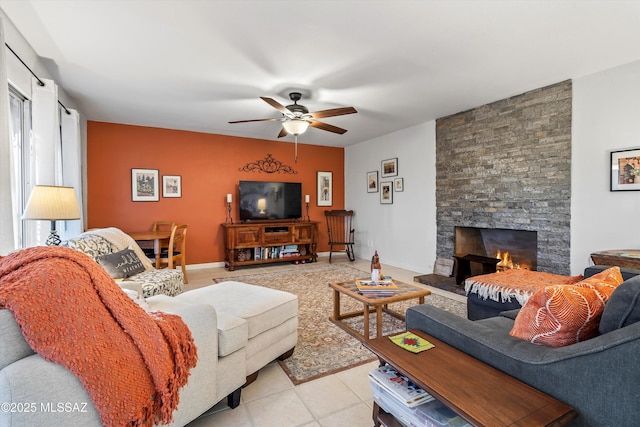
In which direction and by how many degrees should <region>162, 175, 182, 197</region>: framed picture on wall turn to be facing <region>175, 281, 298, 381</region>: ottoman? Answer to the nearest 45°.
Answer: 0° — it already faces it

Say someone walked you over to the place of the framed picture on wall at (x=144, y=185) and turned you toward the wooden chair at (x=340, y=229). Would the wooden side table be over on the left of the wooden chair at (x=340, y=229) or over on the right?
right

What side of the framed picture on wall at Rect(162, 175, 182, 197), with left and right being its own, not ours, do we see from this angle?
front

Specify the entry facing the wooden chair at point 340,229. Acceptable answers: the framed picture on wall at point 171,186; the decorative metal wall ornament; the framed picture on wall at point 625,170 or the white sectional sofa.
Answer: the white sectional sofa

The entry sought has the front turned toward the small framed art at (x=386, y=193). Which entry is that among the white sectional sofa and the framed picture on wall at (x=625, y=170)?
the white sectional sofa

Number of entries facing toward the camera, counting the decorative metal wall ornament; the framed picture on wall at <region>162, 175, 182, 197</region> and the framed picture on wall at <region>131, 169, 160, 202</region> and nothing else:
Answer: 3

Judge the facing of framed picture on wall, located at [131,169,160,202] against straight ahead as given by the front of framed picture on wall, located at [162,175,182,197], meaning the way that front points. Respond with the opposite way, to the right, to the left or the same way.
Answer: the same way

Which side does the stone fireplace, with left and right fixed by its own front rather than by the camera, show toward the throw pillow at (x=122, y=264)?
front

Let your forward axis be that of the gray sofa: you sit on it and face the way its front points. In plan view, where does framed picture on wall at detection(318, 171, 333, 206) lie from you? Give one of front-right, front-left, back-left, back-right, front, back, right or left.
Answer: front

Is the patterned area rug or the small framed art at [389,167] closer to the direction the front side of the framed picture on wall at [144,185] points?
the patterned area rug

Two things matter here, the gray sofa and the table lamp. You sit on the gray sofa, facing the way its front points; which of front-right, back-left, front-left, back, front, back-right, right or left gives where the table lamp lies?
front-left

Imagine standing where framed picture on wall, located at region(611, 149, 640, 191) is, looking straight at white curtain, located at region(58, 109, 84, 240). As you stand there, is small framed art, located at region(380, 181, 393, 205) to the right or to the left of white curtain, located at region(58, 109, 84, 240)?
right

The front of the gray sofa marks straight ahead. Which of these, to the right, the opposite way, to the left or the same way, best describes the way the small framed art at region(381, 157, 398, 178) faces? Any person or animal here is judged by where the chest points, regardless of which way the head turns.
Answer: to the left

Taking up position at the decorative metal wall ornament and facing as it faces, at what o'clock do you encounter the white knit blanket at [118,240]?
The white knit blanket is roughly at 1 o'clock from the decorative metal wall ornament.

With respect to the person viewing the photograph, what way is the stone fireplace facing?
facing the viewer and to the left of the viewer

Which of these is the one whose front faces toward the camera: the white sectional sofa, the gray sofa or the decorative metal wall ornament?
the decorative metal wall ornament
